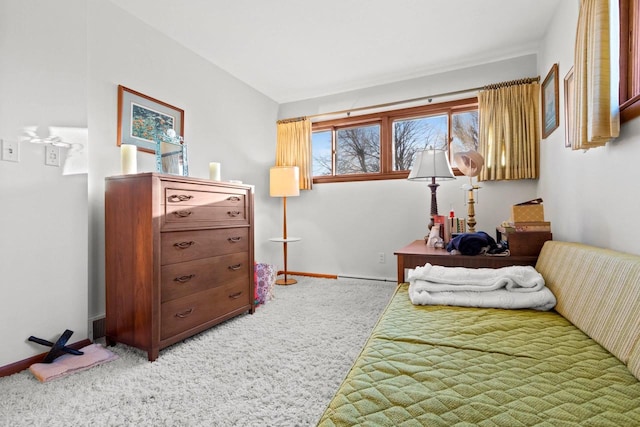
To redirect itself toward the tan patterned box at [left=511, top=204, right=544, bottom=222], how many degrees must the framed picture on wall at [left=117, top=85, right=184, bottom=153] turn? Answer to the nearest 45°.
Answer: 0° — it already faces it

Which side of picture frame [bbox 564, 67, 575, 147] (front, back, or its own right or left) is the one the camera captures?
left

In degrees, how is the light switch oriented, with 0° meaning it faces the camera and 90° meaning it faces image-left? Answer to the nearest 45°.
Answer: approximately 315°

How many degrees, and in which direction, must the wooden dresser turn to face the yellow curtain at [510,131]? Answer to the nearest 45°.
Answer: approximately 45° to its left

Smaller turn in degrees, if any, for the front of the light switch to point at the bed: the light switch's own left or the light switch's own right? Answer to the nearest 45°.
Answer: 0° — it already faces it

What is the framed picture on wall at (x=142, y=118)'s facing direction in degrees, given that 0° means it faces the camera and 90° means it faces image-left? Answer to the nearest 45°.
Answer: approximately 315°
